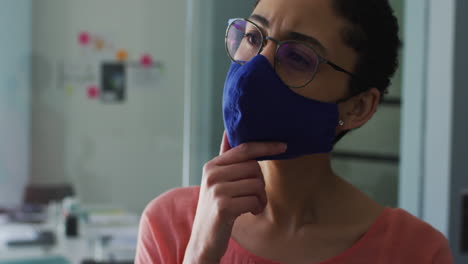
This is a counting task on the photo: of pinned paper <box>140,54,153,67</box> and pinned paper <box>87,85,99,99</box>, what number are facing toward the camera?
2

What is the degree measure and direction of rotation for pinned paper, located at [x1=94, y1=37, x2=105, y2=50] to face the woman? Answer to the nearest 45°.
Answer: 0° — it already faces them

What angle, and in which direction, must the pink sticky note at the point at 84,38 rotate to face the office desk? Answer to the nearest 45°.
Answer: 0° — it already faces it

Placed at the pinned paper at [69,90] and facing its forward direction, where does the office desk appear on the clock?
The office desk is roughly at 12 o'clock from the pinned paper.

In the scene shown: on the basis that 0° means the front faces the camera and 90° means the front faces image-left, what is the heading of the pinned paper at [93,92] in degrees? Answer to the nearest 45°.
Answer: approximately 0°

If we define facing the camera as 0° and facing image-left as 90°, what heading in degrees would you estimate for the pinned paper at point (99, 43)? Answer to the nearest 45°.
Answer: approximately 0°
